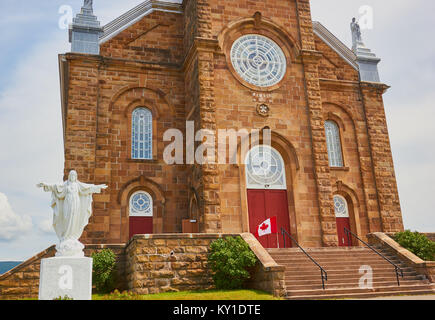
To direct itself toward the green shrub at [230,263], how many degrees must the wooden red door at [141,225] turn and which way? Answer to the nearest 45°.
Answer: approximately 45° to its left

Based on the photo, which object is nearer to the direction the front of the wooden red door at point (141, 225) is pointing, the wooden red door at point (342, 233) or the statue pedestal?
the statue pedestal

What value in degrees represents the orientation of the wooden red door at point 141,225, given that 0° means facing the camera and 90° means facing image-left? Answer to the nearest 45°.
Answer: approximately 0°

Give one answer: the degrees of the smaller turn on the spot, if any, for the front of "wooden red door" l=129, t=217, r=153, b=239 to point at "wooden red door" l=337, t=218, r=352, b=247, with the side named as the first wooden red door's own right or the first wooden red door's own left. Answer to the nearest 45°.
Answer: approximately 90° to the first wooden red door's own left

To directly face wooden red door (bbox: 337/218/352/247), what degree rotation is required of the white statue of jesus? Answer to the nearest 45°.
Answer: approximately 135° to its left

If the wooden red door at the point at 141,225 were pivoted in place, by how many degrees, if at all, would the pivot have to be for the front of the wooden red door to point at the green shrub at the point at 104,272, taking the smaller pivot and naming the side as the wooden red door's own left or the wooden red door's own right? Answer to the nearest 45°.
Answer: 0° — it already faces it

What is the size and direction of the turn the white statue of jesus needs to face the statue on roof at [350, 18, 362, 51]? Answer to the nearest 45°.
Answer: approximately 135° to its left

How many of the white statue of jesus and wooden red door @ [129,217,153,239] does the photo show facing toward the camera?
2

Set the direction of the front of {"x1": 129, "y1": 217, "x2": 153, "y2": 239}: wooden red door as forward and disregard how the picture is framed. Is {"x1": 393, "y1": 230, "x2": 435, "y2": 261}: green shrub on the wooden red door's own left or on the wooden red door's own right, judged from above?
on the wooden red door's own left

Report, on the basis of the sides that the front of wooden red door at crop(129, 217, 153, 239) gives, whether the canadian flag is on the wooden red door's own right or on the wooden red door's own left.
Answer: on the wooden red door's own left
